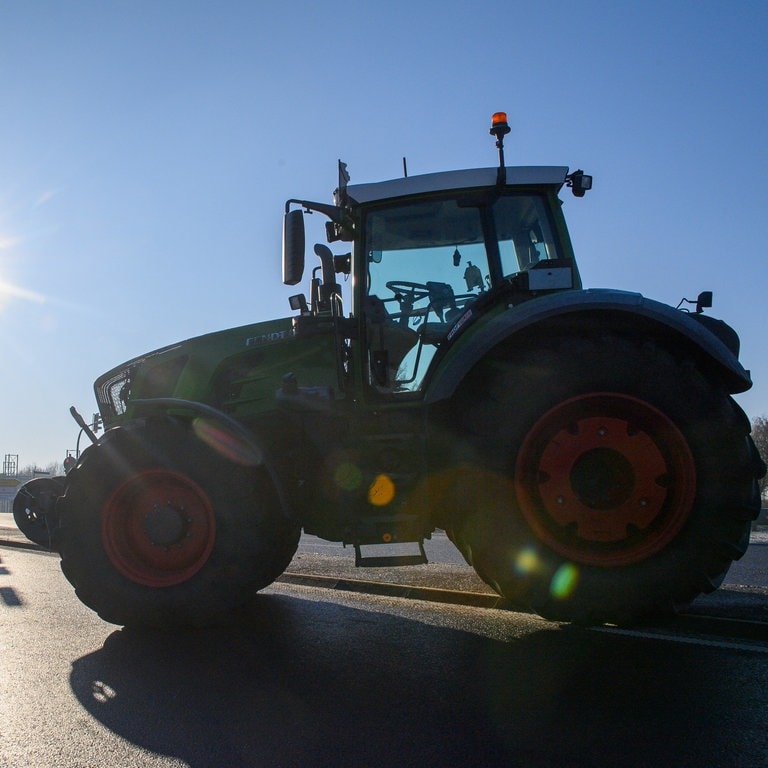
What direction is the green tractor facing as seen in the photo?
to the viewer's left
